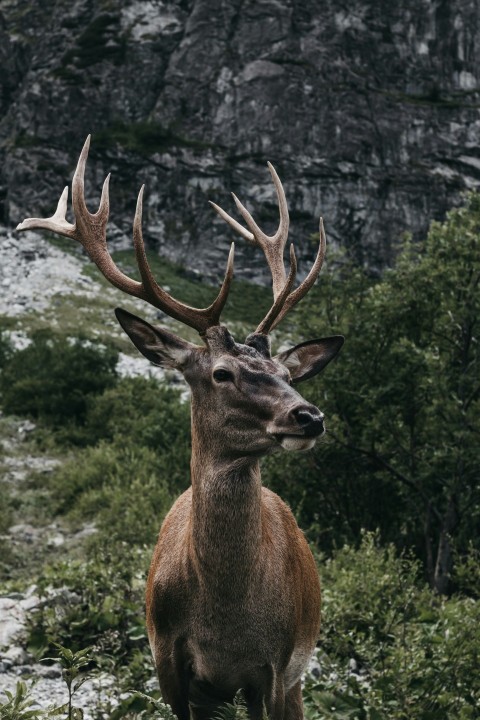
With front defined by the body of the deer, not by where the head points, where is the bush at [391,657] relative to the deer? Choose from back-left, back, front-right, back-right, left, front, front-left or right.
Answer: back-left

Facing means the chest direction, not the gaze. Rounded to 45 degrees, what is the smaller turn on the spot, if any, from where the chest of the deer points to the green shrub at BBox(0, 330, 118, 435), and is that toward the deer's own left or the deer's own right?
approximately 180°

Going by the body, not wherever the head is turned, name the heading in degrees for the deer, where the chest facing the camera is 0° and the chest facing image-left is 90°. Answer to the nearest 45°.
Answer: approximately 0°

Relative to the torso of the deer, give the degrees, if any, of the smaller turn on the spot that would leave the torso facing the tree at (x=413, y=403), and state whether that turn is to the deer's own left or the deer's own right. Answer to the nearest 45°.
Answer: approximately 180°

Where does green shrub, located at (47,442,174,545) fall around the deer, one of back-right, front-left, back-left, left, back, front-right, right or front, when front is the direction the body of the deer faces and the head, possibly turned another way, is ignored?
back

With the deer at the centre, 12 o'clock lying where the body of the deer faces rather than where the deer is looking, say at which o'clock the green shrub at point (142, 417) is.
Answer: The green shrub is roughly at 6 o'clock from the deer.

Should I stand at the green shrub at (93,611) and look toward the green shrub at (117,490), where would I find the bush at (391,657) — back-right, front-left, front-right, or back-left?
back-right
